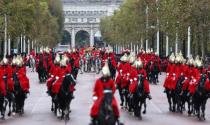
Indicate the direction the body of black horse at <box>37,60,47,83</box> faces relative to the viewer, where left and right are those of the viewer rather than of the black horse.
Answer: facing the viewer

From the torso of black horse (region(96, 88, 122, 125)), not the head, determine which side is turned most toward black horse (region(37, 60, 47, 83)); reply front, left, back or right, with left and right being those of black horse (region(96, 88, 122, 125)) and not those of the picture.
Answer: back

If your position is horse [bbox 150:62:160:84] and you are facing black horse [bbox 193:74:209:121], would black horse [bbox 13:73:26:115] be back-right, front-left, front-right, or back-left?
front-right

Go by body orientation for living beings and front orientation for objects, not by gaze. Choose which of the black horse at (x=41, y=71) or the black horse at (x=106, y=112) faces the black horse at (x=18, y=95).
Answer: the black horse at (x=41, y=71)

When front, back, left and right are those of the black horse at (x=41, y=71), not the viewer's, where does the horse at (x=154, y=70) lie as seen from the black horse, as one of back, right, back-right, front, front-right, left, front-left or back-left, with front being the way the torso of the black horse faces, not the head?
left

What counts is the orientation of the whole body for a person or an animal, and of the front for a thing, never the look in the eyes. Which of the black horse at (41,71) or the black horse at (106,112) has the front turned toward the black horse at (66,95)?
the black horse at (41,71)

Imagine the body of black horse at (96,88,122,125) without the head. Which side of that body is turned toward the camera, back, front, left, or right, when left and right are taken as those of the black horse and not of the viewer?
front

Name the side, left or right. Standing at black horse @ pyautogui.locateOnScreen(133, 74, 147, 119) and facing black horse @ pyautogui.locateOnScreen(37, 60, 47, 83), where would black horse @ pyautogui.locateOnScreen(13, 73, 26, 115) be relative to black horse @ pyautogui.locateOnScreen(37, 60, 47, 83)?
left

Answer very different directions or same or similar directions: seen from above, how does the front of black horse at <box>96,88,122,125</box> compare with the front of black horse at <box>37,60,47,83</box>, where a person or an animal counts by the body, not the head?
same or similar directions

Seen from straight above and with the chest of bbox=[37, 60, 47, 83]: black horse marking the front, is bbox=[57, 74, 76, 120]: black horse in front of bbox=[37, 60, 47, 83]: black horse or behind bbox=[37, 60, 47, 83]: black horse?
in front

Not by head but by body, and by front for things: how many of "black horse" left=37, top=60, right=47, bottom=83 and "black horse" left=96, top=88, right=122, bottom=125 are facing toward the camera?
2

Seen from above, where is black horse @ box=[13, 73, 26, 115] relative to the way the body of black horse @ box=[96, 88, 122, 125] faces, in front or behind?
behind

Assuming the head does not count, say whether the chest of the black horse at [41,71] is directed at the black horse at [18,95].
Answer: yes
